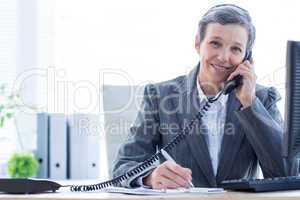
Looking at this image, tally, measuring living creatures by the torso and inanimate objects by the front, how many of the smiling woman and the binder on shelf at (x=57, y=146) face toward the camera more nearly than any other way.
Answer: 2

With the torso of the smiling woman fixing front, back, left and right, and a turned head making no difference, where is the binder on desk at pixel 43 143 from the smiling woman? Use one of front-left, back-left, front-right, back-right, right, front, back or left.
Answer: back-right

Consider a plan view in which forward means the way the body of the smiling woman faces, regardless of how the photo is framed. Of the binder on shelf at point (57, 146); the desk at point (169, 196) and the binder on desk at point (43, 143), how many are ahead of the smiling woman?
1

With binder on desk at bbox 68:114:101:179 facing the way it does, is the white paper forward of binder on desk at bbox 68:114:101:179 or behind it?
forward

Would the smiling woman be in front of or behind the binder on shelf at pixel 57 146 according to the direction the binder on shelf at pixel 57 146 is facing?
in front

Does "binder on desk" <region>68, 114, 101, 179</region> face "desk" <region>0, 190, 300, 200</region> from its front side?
yes

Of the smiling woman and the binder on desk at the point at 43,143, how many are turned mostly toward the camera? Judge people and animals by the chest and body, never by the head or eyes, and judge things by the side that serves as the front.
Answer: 2

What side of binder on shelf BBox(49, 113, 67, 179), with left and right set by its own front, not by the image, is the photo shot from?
front

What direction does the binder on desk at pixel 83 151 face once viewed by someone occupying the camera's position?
facing the viewer
